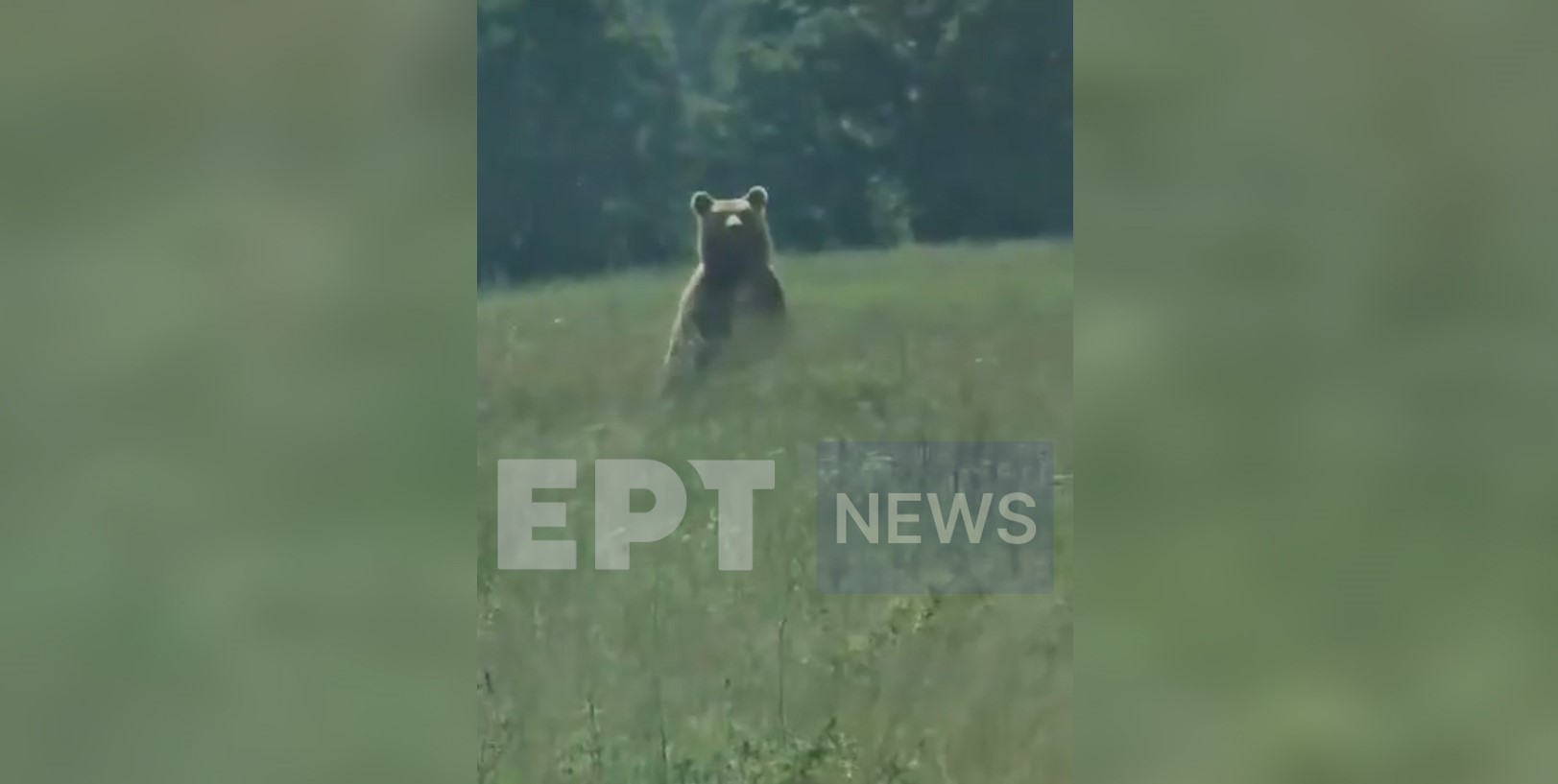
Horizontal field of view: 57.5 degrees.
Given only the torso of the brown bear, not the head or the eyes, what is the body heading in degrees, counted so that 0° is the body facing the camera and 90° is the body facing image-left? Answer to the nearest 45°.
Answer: approximately 0°
